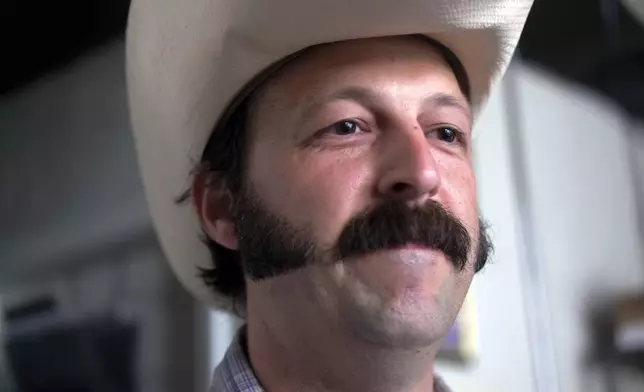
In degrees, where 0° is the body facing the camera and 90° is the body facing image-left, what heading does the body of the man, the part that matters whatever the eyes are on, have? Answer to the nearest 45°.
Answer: approximately 315°

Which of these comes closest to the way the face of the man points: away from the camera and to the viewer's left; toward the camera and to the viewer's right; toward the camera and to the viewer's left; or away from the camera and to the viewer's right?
toward the camera and to the viewer's right

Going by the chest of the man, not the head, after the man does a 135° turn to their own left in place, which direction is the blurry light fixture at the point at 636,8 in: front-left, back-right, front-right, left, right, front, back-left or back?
front-right
